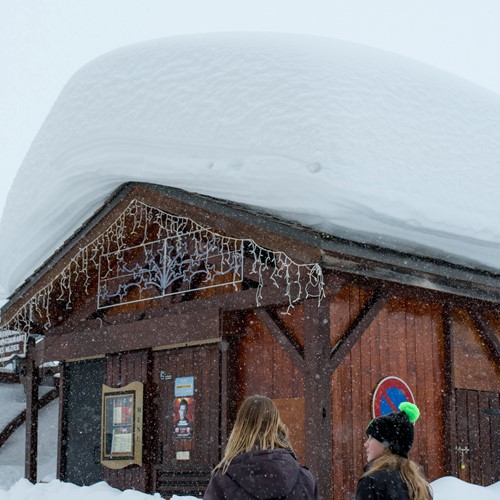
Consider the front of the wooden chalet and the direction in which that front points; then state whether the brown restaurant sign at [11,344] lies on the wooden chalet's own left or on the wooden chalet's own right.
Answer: on the wooden chalet's own right

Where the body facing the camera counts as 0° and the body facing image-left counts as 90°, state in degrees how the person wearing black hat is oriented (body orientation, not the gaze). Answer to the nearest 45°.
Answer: approximately 135°

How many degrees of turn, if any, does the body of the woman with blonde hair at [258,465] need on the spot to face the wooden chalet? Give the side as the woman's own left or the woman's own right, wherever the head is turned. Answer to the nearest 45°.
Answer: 0° — they already face it

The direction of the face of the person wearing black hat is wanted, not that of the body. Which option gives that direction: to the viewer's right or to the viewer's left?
to the viewer's left

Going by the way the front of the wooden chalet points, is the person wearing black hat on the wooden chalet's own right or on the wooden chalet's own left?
on the wooden chalet's own left

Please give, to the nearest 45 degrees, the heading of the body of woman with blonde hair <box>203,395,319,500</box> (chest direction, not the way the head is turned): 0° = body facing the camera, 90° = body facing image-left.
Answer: approximately 180°

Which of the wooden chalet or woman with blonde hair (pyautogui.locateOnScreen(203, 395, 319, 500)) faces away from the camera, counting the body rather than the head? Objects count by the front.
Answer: the woman with blonde hair

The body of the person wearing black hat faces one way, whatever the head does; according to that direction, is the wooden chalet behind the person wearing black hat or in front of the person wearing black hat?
in front

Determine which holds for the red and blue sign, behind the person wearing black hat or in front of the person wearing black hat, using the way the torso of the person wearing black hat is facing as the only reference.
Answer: in front

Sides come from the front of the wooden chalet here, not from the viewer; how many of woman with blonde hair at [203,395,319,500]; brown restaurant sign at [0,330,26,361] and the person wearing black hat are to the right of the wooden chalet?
1

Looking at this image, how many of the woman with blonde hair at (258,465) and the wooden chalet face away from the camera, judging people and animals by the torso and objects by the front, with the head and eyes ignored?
1
